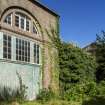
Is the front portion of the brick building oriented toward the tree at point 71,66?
no

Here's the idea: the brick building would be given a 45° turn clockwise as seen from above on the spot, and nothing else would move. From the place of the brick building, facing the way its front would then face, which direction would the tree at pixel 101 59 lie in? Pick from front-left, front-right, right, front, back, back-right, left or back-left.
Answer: back-left

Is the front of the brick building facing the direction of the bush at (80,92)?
no

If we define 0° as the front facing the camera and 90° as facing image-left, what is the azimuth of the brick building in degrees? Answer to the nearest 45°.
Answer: approximately 315°
